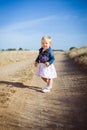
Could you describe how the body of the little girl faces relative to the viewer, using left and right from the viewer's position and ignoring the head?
facing the viewer and to the left of the viewer
